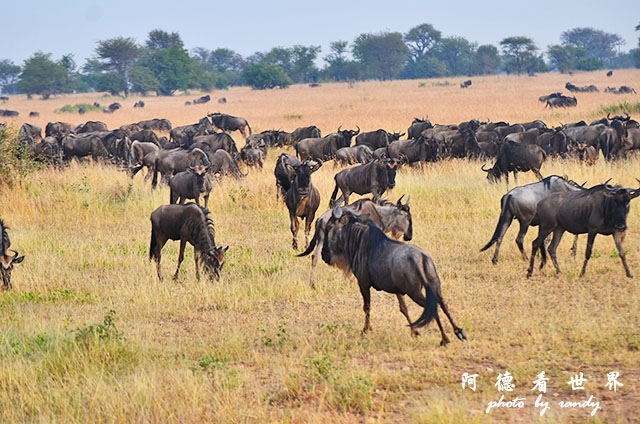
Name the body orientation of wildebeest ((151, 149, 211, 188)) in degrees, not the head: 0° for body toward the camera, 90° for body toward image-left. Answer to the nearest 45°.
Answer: approximately 270°

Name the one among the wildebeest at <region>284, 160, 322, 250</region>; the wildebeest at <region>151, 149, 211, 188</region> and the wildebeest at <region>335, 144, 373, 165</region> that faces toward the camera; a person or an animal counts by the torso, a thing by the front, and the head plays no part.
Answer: the wildebeest at <region>284, 160, 322, 250</region>

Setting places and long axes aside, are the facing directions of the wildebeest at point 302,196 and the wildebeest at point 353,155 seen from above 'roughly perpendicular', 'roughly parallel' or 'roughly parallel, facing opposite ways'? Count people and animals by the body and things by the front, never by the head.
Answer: roughly perpendicular

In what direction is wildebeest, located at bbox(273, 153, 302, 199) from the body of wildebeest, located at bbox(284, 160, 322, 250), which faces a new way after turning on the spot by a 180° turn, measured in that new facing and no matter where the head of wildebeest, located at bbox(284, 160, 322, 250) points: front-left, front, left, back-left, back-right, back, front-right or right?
front

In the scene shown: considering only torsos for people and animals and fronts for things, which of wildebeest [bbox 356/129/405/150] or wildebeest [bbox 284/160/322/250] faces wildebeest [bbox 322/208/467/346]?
wildebeest [bbox 284/160/322/250]

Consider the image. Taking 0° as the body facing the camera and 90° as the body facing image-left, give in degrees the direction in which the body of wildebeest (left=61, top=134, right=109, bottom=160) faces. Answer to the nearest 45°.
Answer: approximately 270°

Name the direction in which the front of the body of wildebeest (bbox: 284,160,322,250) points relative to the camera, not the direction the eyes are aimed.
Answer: toward the camera

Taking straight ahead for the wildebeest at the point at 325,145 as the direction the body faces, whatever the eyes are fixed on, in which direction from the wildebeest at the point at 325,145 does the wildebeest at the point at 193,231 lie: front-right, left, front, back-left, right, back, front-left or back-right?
right

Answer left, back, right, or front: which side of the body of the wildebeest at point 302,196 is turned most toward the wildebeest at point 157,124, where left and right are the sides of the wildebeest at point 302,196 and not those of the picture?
back

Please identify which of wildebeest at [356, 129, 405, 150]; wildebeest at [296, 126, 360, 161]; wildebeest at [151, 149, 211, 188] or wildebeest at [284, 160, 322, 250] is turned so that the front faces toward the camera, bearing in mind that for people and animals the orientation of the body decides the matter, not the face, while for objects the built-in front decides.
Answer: wildebeest at [284, 160, 322, 250]

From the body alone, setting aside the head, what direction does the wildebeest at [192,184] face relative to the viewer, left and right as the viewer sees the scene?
facing the viewer and to the right of the viewer
